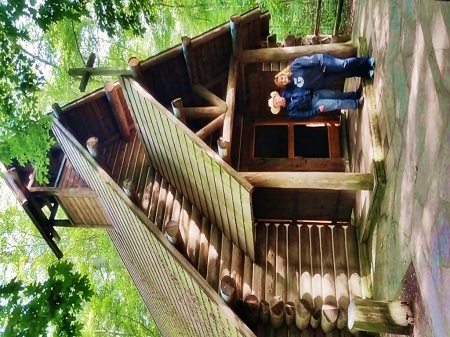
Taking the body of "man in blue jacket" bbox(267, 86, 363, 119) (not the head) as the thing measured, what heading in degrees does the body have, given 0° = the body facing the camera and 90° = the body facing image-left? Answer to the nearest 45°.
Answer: approximately 0°

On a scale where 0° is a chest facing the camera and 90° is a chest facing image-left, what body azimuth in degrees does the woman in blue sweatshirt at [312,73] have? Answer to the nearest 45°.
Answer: approximately 0°

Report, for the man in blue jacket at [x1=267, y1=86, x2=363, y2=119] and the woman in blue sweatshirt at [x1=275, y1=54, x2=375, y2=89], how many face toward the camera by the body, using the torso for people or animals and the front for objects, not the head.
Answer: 2

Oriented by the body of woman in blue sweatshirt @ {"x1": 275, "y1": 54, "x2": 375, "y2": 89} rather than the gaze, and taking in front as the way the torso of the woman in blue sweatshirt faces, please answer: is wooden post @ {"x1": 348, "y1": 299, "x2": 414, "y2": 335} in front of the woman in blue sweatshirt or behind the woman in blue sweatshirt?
in front
